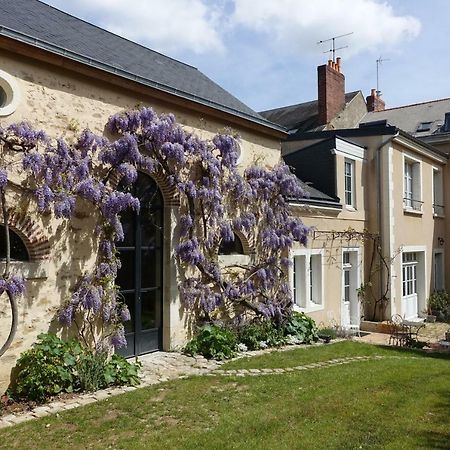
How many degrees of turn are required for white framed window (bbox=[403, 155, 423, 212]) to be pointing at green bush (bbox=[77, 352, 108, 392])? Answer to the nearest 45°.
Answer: approximately 45° to its right

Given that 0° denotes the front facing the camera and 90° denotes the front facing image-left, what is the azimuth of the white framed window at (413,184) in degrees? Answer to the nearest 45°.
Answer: approximately 315°

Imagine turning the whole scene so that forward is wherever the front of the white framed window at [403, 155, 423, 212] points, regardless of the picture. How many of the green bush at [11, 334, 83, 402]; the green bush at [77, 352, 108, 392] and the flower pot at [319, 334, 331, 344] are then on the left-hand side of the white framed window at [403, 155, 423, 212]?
0

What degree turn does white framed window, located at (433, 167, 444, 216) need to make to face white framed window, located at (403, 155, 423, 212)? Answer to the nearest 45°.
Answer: approximately 45° to its right

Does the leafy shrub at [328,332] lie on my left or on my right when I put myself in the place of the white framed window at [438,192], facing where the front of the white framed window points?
on my right

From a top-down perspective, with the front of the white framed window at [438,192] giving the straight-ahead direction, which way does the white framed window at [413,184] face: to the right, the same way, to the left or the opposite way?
the same way

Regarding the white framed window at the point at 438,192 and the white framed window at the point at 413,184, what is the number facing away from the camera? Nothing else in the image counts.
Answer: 0

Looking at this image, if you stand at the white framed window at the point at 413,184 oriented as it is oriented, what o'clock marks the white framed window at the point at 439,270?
the white framed window at the point at 439,270 is roughly at 8 o'clock from the white framed window at the point at 413,184.
